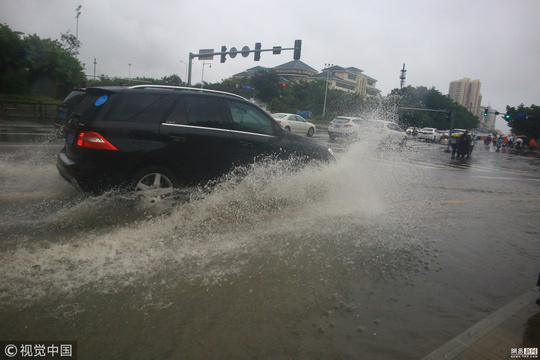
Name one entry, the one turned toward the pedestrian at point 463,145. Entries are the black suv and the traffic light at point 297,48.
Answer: the black suv

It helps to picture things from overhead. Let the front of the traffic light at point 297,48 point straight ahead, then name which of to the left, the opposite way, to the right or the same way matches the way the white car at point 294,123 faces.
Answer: to the right

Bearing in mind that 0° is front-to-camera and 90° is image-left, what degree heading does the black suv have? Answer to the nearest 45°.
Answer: approximately 225°

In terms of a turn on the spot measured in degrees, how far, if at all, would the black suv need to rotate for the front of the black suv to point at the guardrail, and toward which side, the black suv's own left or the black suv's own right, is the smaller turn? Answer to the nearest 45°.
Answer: approximately 90° to the black suv's own left

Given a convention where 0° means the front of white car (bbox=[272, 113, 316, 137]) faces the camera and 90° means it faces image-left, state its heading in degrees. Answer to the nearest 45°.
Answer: approximately 270°

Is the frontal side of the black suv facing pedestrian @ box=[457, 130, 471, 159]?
yes

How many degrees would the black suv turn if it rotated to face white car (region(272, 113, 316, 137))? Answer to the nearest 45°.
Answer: approximately 45° to its left
